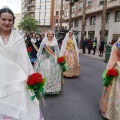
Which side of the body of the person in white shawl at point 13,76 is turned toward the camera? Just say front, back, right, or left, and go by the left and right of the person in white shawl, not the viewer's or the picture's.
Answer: front

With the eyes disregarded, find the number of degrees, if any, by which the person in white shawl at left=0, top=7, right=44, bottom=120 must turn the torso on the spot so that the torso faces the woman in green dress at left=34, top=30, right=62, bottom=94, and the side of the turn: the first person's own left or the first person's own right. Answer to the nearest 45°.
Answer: approximately 180°

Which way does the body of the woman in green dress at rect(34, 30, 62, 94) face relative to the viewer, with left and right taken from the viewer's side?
facing the viewer

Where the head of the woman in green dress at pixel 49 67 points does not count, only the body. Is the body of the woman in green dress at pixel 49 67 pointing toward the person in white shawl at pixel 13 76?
yes

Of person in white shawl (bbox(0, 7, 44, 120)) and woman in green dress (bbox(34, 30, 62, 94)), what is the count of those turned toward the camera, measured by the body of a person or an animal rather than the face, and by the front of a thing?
2

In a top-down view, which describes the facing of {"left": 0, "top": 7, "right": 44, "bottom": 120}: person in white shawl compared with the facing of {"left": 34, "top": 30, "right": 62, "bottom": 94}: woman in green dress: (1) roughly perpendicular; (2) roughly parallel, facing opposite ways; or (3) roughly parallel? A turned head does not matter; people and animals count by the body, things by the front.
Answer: roughly parallel
